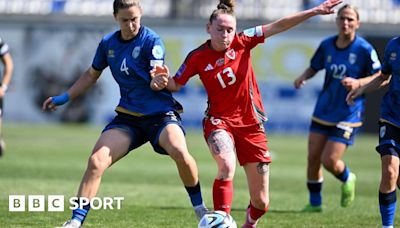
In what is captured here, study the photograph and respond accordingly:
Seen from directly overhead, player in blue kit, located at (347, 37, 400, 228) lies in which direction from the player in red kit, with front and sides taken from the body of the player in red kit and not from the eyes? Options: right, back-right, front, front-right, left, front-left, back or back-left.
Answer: left

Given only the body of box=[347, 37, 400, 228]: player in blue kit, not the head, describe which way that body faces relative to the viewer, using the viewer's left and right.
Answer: facing the viewer and to the left of the viewer

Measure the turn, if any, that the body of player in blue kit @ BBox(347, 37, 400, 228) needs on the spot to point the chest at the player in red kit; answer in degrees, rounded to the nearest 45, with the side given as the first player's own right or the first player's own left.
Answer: approximately 45° to the first player's own right

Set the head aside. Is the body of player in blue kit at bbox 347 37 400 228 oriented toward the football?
yes

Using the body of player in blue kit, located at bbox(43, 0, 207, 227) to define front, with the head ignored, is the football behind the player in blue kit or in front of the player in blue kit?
in front

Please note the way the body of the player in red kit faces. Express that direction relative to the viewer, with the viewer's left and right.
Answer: facing the viewer

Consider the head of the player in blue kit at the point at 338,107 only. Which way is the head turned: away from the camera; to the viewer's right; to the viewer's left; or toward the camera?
toward the camera

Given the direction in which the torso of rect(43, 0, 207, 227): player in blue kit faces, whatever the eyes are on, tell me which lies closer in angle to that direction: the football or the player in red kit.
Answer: the football

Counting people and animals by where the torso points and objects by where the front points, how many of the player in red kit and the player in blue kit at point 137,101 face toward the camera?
2

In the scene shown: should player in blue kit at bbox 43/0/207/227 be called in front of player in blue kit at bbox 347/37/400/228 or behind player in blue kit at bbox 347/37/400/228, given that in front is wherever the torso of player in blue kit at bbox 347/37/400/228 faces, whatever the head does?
in front
